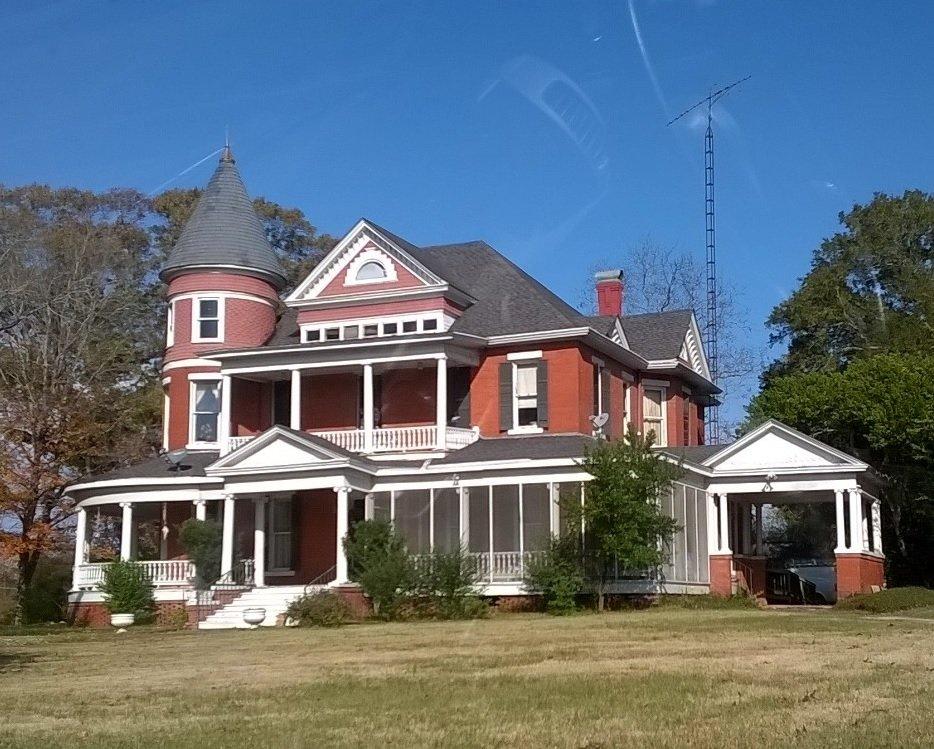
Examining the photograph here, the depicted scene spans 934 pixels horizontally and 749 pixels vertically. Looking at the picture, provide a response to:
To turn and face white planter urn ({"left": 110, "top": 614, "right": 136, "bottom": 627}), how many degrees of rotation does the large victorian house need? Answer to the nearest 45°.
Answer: approximately 45° to its right

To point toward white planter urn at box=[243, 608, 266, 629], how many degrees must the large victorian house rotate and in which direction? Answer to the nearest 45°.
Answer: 0° — it already faces it

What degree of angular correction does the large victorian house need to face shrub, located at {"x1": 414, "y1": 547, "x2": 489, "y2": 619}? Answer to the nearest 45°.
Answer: approximately 45° to its left

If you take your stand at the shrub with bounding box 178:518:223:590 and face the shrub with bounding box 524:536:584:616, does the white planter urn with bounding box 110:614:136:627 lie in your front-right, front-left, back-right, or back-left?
back-right

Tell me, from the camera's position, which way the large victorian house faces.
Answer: facing the viewer and to the left of the viewer

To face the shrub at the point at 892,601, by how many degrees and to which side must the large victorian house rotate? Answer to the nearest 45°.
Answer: approximately 90° to its left

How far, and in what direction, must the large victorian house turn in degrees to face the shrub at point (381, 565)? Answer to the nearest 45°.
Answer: approximately 45° to its left

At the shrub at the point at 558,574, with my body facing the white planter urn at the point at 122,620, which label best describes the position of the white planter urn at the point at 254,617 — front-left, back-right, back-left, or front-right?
front-left

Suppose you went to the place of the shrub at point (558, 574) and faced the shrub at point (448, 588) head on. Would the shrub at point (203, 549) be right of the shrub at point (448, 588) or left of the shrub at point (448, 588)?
right
